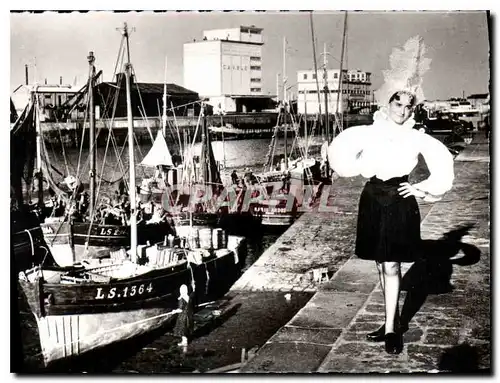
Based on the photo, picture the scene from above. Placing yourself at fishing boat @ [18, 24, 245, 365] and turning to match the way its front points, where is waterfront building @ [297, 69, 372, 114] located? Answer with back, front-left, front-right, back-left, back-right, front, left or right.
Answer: back-right

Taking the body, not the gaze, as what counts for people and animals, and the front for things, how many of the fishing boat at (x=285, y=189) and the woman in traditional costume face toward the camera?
1

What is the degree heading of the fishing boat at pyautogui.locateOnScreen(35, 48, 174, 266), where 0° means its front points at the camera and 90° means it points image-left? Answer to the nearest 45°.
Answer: approximately 45°

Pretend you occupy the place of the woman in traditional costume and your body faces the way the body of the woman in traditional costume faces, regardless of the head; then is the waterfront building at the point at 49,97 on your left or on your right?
on your right

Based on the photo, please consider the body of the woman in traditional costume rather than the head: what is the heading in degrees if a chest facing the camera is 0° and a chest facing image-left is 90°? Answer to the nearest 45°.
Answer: approximately 0°
